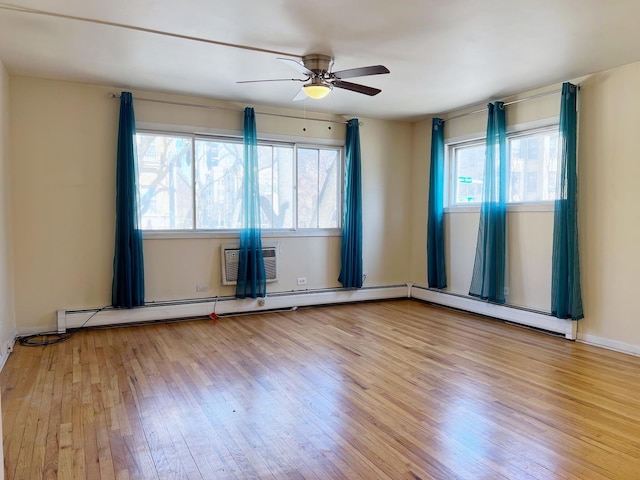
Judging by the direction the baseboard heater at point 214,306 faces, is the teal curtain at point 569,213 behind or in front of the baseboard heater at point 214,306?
in front

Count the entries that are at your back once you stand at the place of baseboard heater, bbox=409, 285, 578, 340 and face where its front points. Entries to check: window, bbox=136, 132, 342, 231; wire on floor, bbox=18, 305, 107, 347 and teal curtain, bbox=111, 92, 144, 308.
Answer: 0

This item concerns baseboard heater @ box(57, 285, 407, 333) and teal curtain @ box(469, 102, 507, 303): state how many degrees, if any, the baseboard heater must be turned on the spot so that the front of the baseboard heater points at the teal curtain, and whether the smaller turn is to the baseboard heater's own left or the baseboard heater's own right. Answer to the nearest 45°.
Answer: approximately 45° to the baseboard heater's own left

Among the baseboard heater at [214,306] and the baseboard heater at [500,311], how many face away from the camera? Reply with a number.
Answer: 0

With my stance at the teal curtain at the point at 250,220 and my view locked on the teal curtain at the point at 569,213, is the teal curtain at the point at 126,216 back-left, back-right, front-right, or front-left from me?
back-right

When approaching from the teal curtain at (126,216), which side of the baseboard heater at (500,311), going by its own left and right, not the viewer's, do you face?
front

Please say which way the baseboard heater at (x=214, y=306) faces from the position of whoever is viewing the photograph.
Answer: facing the viewer and to the right of the viewer

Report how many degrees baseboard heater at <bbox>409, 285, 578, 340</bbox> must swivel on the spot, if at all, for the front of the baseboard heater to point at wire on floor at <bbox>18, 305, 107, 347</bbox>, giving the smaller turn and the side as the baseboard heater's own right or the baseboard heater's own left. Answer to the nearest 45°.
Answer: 0° — it already faces it

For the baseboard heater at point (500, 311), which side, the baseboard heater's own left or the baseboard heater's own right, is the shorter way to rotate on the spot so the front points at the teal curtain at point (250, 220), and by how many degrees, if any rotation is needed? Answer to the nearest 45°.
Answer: approximately 45° to the baseboard heater's own right

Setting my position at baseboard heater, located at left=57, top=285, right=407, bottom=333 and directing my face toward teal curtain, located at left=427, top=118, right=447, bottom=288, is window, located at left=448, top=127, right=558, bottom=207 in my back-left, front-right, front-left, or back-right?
front-right

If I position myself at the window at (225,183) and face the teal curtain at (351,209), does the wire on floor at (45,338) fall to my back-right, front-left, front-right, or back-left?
back-right

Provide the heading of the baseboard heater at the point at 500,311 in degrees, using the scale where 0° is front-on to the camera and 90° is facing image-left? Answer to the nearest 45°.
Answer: approximately 45°

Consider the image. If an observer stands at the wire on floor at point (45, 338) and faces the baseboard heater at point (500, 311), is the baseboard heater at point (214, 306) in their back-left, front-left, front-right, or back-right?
front-left

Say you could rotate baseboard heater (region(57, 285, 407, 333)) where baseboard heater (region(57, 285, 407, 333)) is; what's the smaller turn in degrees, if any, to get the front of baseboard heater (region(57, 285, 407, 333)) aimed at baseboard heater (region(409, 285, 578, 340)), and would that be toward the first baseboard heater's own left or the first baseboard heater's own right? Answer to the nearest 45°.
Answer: approximately 45° to the first baseboard heater's own left

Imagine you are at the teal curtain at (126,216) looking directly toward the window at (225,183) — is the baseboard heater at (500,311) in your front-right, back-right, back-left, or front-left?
front-right
